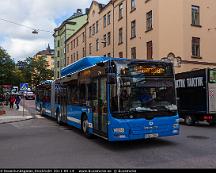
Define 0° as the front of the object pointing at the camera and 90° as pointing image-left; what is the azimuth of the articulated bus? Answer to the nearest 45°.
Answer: approximately 315°

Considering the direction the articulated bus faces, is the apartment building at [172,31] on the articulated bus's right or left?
on its left
